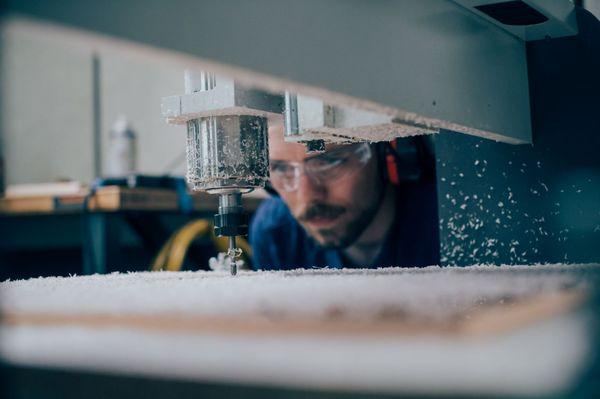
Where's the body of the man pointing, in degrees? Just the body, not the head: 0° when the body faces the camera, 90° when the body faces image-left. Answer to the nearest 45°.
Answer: approximately 45°

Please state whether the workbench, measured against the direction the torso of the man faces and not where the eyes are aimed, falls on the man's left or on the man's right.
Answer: on the man's right

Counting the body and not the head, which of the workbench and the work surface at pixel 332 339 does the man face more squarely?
the work surface
